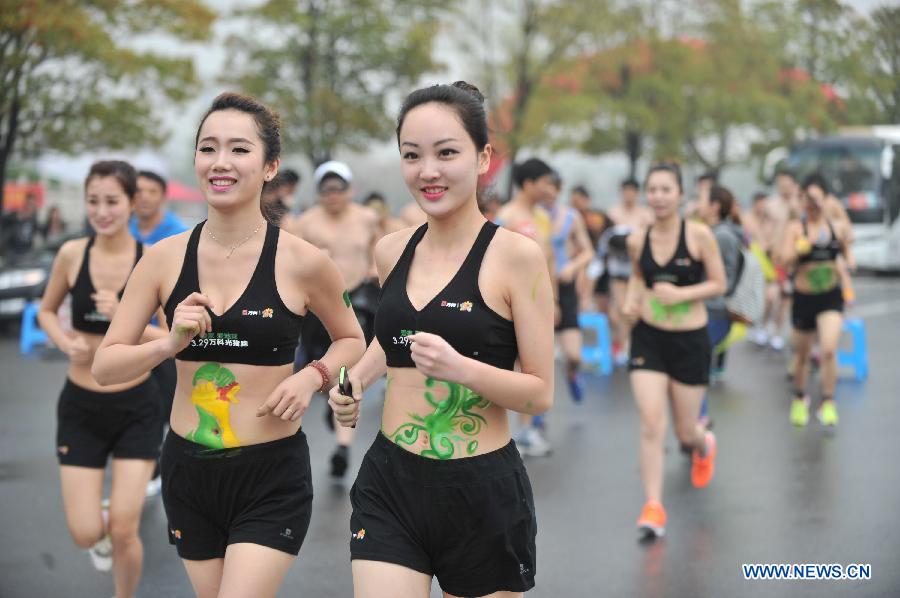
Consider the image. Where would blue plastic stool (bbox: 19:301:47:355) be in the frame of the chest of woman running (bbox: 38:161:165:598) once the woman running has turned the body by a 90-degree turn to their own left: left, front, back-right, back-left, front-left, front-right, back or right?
left

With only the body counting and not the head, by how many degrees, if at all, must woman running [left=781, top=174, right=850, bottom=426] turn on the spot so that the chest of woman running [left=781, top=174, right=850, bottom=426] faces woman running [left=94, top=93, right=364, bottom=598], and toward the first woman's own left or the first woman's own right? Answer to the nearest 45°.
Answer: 0° — they already face them

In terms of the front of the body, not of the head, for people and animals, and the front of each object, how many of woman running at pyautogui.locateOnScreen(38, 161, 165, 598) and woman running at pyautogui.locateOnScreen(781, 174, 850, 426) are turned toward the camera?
2

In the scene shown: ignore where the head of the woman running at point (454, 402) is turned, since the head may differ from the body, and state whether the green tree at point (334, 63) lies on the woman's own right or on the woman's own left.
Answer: on the woman's own right

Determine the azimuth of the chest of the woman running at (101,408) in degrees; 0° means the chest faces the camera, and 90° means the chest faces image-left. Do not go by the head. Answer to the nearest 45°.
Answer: approximately 0°

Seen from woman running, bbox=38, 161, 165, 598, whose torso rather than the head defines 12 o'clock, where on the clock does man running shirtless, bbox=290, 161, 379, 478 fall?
The man running shirtless is roughly at 7 o'clock from the woman running.

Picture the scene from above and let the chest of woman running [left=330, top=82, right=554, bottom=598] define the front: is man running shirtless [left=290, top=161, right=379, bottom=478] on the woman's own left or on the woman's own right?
on the woman's own right

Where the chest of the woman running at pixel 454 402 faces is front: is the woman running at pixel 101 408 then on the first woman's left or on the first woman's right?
on the first woman's right

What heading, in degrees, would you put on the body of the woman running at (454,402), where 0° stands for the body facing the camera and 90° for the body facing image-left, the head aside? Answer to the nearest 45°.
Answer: approximately 45°

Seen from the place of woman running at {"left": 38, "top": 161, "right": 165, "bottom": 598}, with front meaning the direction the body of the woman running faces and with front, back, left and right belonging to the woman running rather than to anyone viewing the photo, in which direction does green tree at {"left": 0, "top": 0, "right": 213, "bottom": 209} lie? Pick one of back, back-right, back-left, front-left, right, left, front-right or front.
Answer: back
